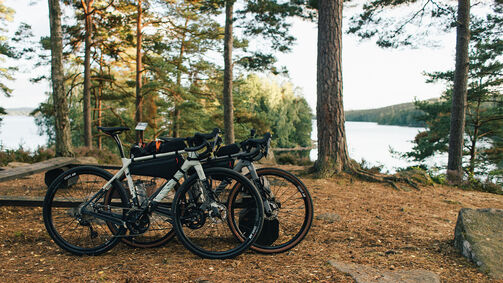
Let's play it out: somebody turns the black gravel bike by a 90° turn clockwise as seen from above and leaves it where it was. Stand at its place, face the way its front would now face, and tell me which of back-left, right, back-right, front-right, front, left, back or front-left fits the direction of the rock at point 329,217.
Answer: back-left

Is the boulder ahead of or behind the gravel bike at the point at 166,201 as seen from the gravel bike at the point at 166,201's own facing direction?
ahead

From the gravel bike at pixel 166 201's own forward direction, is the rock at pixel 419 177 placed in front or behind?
in front

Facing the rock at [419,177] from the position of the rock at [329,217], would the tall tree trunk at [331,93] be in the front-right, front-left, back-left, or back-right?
front-left

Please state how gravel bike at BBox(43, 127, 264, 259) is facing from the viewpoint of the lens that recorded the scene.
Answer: facing to the right of the viewer

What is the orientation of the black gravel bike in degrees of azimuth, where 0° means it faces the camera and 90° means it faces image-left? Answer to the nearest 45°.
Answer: approximately 270°

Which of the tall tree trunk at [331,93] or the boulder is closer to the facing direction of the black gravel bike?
the boulder

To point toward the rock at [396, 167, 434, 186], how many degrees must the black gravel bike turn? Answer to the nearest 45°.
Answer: approximately 45° to its left

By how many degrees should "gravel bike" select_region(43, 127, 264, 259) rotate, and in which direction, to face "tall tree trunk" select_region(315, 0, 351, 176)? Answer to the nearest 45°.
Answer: approximately 45° to its left

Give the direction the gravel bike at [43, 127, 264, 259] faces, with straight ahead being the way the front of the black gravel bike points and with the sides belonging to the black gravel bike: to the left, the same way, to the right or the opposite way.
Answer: the same way

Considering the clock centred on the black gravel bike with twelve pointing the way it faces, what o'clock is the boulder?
The boulder is roughly at 12 o'clock from the black gravel bike.

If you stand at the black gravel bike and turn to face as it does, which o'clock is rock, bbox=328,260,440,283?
The rock is roughly at 1 o'clock from the black gravel bike.
